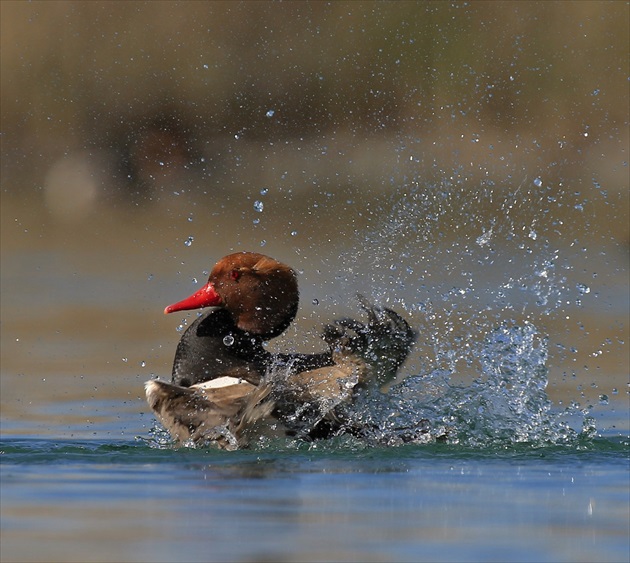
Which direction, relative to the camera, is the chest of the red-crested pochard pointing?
to the viewer's left

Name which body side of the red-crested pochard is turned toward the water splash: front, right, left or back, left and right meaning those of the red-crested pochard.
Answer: back

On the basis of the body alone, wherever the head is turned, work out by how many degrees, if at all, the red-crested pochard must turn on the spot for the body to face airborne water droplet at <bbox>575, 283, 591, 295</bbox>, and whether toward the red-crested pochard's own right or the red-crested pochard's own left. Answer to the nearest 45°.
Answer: approximately 135° to the red-crested pochard's own right
